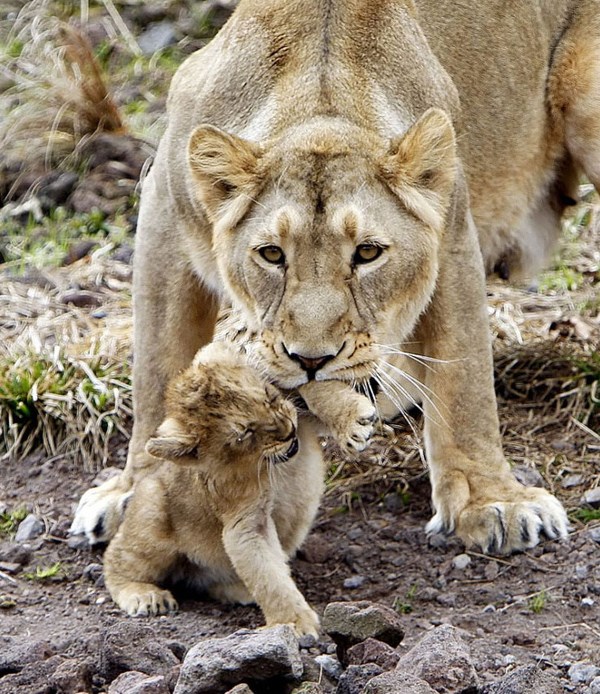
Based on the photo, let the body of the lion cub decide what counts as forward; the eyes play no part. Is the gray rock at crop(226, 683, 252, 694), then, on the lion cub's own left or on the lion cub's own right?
on the lion cub's own right

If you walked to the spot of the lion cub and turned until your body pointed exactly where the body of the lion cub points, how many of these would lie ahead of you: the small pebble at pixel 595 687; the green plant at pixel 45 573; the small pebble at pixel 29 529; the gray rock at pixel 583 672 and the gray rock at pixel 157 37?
2

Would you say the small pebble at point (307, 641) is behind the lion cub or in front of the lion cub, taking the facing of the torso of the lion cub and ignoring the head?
in front

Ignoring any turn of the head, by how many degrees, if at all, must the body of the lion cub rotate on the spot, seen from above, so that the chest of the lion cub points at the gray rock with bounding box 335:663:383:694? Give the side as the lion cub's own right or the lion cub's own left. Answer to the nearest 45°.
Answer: approximately 45° to the lion cub's own right

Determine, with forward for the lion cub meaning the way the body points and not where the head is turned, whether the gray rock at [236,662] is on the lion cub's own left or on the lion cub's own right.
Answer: on the lion cub's own right

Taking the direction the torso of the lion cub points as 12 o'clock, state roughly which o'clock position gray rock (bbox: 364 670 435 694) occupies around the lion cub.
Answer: The gray rock is roughly at 1 o'clock from the lion cub.

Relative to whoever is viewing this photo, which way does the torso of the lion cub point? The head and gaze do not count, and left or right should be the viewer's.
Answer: facing the viewer and to the right of the viewer

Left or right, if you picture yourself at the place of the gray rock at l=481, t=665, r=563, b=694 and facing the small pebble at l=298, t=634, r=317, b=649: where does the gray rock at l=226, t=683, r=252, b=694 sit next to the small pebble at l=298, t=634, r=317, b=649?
left

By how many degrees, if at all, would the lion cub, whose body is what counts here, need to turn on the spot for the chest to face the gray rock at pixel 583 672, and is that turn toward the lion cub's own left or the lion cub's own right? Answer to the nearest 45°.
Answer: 0° — it already faces it

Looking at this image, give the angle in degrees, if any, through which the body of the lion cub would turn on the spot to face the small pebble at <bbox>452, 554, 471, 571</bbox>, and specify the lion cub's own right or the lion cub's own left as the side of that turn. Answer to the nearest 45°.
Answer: approximately 45° to the lion cub's own left

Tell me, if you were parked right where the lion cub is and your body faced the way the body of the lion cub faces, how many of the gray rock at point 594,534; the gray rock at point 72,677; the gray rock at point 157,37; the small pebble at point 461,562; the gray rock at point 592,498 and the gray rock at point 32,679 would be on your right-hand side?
2

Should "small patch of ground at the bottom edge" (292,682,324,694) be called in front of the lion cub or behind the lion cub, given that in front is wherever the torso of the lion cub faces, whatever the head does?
in front

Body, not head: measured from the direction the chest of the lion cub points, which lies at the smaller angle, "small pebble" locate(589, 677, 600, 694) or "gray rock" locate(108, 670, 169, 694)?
the small pebble

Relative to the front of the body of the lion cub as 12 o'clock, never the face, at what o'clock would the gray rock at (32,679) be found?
The gray rock is roughly at 3 o'clock from the lion cub.

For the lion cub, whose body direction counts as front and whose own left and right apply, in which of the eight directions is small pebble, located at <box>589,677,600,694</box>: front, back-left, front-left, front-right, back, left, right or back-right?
front

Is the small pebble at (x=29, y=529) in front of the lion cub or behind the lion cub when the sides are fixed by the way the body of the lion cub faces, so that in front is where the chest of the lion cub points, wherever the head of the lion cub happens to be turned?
behind

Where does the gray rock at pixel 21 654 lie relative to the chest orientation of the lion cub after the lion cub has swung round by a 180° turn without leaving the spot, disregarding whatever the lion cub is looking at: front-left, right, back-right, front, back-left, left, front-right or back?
left

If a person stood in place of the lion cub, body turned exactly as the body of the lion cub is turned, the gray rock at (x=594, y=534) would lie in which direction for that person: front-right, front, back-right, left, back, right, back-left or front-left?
front-left
